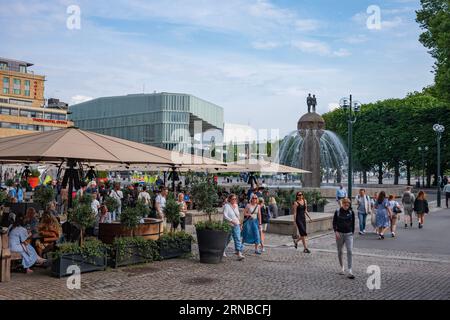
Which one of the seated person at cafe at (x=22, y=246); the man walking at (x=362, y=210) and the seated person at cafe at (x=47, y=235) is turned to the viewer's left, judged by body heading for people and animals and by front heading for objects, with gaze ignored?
the seated person at cafe at (x=47, y=235)

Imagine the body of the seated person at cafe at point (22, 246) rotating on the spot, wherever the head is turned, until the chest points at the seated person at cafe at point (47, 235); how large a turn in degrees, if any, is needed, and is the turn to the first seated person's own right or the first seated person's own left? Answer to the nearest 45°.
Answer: approximately 45° to the first seated person's own left

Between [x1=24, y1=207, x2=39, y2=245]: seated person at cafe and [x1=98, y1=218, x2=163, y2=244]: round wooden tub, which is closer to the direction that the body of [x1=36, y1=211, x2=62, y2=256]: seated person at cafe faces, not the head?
the seated person at cafe

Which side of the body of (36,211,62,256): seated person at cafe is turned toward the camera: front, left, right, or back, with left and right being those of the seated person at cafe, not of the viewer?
left

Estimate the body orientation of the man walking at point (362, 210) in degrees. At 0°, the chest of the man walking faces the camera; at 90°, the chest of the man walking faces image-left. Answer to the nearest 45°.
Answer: approximately 0°

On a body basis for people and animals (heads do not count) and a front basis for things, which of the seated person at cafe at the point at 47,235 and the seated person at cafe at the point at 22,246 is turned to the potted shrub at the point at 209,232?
the seated person at cafe at the point at 22,246

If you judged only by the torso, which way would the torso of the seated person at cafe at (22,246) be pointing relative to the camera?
to the viewer's right

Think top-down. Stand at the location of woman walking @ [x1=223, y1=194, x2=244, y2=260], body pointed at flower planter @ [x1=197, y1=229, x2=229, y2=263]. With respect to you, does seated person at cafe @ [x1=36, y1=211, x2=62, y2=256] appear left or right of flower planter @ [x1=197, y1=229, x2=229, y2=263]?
right
